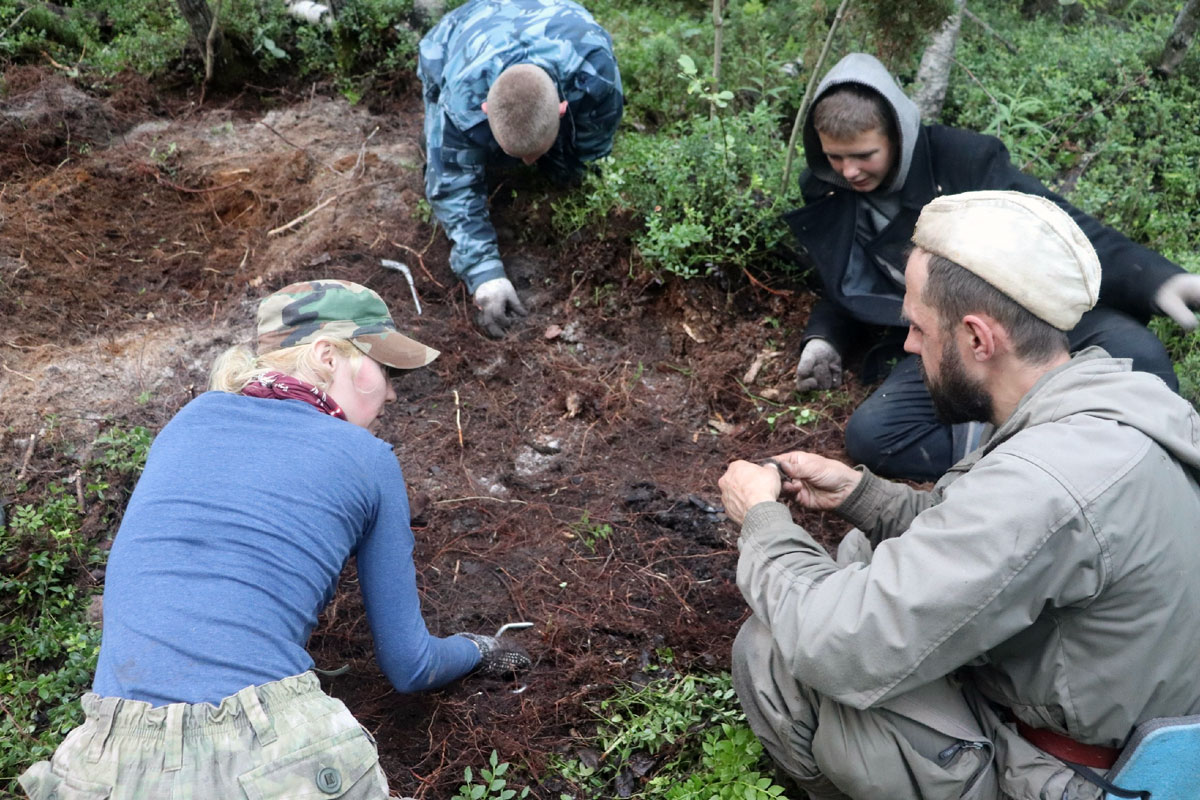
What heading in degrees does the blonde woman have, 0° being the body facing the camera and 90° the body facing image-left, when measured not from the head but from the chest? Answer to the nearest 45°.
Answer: approximately 225°

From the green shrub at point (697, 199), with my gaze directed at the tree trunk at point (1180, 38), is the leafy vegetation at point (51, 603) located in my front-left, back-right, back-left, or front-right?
back-right

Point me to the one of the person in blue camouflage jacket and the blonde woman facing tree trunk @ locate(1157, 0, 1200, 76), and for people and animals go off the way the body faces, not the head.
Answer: the blonde woman

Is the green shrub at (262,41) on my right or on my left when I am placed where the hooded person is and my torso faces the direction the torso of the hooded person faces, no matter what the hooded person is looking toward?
on my right

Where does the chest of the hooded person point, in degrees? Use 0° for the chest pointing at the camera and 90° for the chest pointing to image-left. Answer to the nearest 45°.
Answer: approximately 45°

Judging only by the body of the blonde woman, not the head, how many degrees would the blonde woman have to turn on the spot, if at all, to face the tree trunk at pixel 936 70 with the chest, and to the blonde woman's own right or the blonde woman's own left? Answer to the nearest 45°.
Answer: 0° — they already face it

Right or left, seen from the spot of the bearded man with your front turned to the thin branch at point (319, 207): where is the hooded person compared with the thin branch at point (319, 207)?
right

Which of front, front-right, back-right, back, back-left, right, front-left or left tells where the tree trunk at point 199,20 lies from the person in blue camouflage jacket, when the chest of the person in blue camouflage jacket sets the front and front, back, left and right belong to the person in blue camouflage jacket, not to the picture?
back-right

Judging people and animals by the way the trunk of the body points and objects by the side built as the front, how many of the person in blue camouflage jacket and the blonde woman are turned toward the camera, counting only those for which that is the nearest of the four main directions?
1

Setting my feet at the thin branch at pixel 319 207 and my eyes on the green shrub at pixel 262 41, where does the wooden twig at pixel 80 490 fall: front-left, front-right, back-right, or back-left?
back-left

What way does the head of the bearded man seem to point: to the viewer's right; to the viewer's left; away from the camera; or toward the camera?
to the viewer's left
